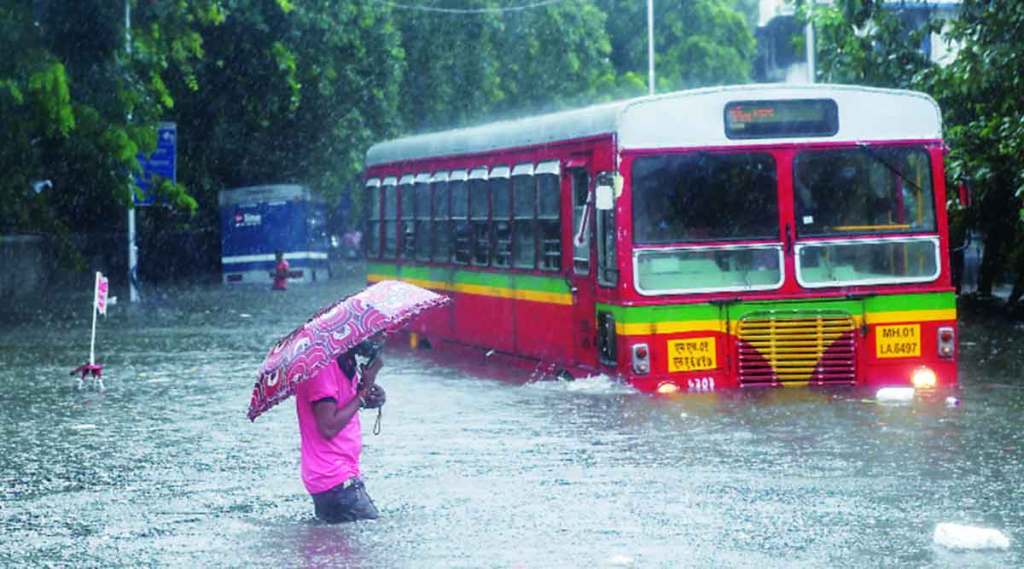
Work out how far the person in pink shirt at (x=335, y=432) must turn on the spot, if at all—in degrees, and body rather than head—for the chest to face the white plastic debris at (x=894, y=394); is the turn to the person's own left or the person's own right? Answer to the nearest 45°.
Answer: approximately 45° to the person's own left

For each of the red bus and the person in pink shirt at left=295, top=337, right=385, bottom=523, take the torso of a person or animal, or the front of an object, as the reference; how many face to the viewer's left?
0

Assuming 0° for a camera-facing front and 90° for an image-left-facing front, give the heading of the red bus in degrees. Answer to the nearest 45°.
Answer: approximately 315°

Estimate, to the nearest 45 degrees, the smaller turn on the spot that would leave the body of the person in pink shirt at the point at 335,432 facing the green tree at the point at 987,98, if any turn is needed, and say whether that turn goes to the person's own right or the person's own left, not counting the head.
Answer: approximately 45° to the person's own left

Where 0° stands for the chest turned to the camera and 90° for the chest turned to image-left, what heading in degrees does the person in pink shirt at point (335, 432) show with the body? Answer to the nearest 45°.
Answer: approximately 270°

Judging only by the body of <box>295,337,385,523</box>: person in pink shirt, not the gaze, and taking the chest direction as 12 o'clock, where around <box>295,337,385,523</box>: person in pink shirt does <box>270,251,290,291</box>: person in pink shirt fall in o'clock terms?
<box>270,251,290,291</box>: person in pink shirt is roughly at 9 o'clock from <box>295,337,385,523</box>: person in pink shirt.

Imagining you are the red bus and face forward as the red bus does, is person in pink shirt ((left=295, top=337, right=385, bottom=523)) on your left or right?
on your right

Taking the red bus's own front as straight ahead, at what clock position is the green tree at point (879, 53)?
The green tree is roughly at 8 o'clock from the red bus.

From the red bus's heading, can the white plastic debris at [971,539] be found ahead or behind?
ahead

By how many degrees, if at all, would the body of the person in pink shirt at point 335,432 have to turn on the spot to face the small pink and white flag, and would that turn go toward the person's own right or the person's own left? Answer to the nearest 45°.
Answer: approximately 90° to the person's own left

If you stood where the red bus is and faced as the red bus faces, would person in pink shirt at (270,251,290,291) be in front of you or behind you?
behind

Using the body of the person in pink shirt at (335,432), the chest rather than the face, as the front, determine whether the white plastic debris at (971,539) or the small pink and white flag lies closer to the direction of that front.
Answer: the white plastic debris
